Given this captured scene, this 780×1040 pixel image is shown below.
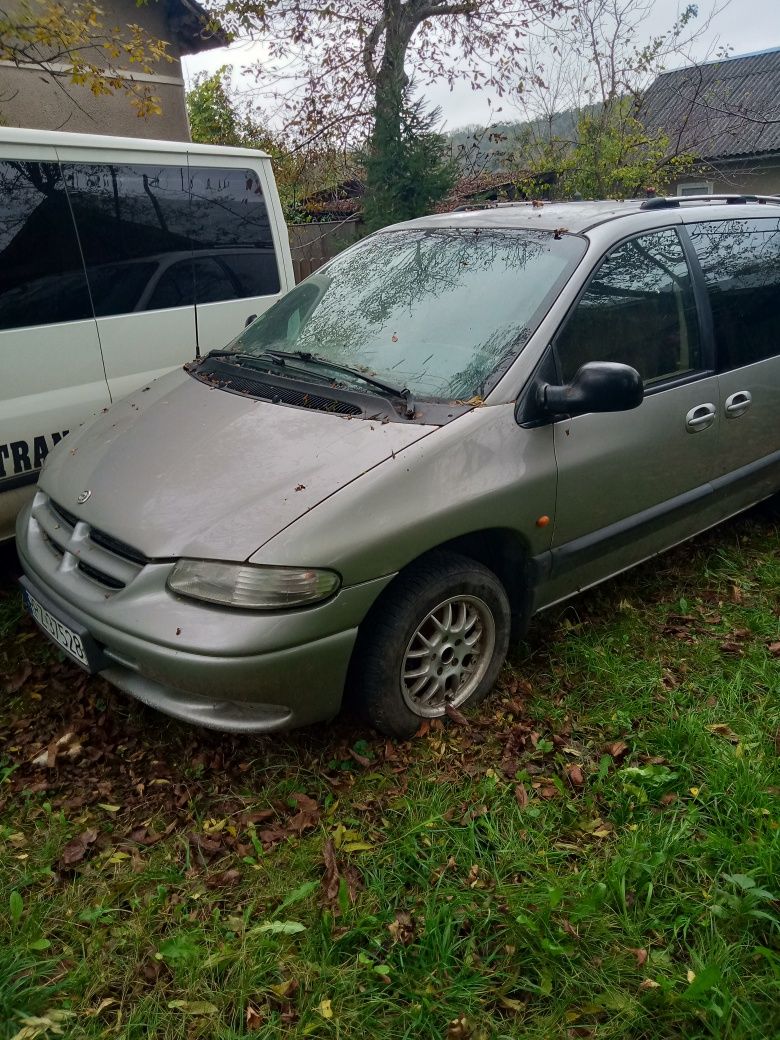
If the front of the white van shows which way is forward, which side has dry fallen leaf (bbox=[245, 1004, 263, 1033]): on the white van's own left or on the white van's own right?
on the white van's own left

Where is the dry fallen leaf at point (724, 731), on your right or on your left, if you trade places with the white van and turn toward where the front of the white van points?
on your left

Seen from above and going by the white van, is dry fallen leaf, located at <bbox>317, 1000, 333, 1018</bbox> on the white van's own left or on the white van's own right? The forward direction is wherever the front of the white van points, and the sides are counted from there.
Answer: on the white van's own left

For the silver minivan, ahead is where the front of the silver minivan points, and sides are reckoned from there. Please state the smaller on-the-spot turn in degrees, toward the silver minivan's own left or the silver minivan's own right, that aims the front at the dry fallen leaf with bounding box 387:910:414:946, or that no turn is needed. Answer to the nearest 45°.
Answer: approximately 45° to the silver minivan's own left

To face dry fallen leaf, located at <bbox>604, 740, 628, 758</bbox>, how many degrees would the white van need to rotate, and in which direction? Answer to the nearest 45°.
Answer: approximately 90° to its left

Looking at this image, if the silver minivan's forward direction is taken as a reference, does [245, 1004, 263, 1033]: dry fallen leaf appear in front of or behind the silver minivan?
in front

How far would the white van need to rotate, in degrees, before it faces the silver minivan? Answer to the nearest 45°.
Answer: approximately 90° to its left

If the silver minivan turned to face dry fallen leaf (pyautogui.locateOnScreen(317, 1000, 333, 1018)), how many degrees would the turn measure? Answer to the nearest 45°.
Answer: approximately 45° to its left

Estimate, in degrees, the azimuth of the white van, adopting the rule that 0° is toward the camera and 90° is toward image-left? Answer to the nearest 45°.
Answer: approximately 45°

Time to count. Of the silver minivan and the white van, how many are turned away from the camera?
0

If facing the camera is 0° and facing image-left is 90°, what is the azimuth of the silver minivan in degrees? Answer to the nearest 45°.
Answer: approximately 45°

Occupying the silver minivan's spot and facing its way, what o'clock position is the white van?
The white van is roughly at 3 o'clock from the silver minivan.

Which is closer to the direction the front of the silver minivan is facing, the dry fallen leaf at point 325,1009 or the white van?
the dry fallen leaf

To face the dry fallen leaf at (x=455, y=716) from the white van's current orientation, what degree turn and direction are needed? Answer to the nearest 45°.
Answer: approximately 90° to its left
